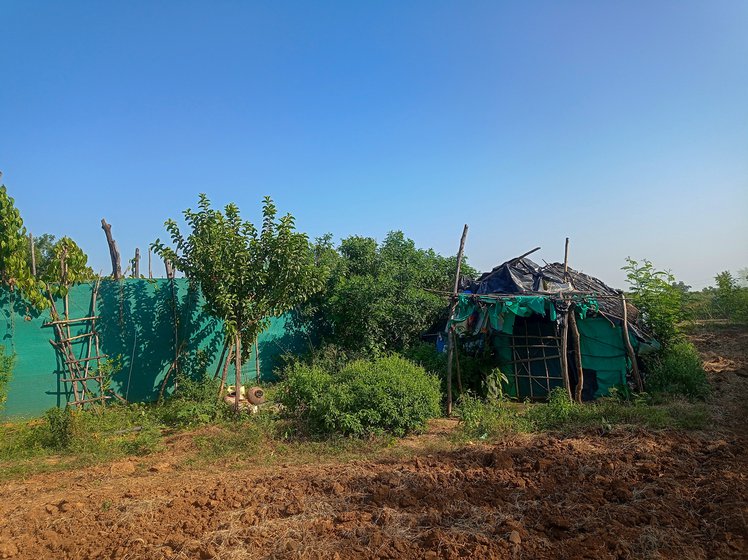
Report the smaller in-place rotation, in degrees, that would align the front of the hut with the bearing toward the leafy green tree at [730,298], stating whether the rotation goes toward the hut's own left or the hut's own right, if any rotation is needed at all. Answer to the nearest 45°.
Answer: approximately 135° to the hut's own left

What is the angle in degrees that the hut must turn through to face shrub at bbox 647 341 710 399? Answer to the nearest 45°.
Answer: approximately 90° to its left

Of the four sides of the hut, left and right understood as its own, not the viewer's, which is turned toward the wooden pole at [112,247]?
right

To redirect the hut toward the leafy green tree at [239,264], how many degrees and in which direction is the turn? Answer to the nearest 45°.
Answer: approximately 45° to its right

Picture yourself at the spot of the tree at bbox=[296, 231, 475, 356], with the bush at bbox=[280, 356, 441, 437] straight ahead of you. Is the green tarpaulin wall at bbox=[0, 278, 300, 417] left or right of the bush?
right

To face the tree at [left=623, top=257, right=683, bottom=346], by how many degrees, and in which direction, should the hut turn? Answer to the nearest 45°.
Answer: approximately 135° to its left

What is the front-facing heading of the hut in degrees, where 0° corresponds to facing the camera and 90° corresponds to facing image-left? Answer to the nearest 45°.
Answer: approximately 0°

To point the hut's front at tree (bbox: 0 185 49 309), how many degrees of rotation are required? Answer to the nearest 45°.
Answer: approximately 45° to its right

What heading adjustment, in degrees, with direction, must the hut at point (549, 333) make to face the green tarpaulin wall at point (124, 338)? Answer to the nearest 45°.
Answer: approximately 90° to its right
